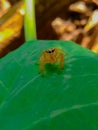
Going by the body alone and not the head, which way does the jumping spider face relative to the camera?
toward the camera
